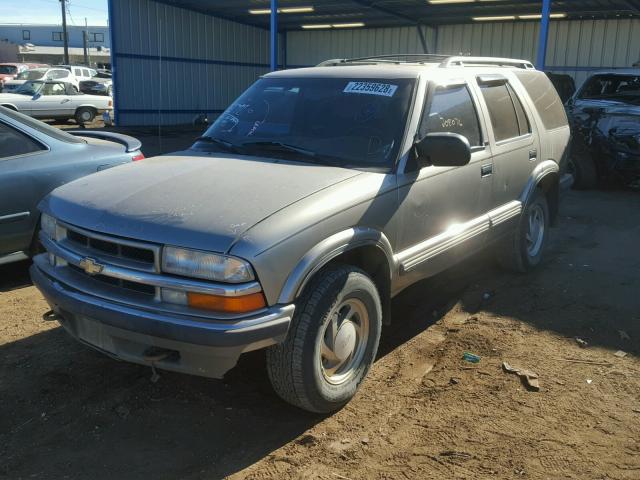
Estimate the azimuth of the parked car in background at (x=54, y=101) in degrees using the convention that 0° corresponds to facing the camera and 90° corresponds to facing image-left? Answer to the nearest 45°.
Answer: approximately 90°

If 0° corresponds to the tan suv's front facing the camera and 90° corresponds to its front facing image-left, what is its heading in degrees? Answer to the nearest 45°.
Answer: approximately 45°

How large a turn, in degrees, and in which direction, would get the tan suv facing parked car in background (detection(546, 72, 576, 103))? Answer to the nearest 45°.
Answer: approximately 180°

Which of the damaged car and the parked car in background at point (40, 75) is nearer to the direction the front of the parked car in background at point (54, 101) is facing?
the parked car in background

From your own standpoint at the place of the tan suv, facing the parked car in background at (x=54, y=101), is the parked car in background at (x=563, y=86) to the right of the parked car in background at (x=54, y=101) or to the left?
right

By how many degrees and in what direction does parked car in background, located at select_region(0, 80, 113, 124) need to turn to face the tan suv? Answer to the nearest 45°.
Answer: approximately 90° to its left

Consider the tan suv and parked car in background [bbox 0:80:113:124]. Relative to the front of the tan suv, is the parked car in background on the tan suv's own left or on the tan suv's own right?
on the tan suv's own right

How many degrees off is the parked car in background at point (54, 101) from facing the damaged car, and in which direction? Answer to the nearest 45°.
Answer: approximately 135° to its left

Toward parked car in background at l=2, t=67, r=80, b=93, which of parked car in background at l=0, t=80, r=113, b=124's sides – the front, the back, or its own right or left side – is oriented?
right

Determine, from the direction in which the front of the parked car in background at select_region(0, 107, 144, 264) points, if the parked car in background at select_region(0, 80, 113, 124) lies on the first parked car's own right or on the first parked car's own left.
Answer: on the first parked car's own right

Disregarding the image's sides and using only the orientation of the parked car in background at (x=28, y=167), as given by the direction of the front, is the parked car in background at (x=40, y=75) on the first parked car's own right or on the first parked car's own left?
on the first parked car's own right
